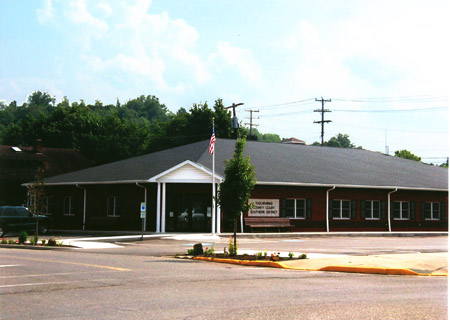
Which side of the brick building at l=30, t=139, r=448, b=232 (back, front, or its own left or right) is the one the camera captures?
front

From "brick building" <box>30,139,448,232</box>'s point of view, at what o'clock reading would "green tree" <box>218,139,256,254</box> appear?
The green tree is roughly at 12 o'clock from the brick building.

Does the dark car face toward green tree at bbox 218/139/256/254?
no

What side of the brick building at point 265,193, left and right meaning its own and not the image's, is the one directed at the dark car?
right

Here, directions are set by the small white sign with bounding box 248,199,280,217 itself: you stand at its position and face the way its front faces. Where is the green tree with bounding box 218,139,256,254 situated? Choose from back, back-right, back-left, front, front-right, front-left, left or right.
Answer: front

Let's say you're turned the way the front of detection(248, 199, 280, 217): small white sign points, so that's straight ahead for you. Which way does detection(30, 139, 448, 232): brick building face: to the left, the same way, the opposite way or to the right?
the same way

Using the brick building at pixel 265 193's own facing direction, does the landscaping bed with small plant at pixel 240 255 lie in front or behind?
in front

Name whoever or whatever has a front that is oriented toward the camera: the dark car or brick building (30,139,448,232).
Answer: the brick building

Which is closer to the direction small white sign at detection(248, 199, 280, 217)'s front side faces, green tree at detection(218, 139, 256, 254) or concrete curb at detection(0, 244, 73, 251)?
the green tree

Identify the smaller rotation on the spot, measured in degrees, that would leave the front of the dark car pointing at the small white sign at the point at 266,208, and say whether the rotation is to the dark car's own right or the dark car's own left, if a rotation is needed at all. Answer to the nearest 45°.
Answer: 0° — it already faces it

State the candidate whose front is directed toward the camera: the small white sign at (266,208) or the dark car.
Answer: the small white sign

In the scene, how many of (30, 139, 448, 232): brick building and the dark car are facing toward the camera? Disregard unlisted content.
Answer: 1

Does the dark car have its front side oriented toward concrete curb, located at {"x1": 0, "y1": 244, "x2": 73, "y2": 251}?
no

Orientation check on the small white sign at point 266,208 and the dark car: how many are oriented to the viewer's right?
1

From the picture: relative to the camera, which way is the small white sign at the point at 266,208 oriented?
toward the camera
